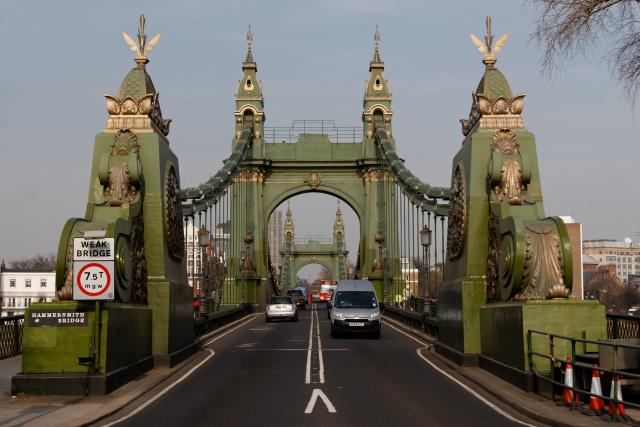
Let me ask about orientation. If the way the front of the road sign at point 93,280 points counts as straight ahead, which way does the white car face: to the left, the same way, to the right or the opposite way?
the opposite way

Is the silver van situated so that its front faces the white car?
no

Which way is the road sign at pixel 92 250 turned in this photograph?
toward the camera

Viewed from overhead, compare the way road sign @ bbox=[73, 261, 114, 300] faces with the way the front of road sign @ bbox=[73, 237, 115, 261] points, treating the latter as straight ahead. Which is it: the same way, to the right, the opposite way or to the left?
the same way

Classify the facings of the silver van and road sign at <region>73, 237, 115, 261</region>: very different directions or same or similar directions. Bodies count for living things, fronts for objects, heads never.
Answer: same or similar directions

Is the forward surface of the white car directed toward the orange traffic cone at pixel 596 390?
no

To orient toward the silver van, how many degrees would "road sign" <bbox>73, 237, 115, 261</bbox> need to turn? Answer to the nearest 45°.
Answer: approximately 135° to its left

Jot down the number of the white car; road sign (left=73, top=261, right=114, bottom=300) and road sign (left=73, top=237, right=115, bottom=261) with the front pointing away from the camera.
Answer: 1

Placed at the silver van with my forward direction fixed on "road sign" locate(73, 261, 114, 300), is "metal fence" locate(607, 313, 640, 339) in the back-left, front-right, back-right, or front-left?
front-left

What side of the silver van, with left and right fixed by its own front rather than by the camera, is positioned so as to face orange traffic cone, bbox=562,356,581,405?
front

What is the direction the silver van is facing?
toward the camera

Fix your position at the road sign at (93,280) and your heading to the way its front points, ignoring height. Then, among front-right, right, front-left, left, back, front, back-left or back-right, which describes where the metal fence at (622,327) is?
left

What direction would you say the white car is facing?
away from the camera

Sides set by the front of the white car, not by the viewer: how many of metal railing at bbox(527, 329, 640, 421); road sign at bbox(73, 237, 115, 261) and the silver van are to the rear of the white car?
3

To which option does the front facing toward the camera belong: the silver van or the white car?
the silver van
